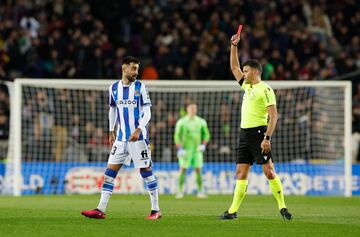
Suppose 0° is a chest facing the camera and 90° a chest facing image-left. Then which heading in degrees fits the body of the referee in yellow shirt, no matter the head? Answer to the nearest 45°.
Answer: approximately 45°

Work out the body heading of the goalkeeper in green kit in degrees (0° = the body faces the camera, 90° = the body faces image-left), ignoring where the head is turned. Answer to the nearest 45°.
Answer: approximately 0°

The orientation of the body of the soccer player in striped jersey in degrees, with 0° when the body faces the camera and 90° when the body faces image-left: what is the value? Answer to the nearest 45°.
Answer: approximately 45°

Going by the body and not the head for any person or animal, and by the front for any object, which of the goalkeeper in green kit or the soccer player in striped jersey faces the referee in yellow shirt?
the goalkeeper in green kit

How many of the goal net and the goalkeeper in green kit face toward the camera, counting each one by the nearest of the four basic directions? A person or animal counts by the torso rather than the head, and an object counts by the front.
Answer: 2

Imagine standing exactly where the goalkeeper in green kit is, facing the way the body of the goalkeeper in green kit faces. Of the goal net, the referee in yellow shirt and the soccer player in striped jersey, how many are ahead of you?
2

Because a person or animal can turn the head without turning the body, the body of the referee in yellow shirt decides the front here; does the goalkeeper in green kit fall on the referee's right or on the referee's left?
on the referee's right

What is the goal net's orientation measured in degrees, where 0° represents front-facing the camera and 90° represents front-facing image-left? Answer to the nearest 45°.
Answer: approximately 0°
